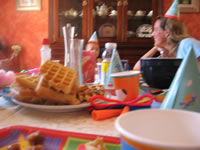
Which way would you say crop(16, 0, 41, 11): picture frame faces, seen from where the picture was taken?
facing the viewer

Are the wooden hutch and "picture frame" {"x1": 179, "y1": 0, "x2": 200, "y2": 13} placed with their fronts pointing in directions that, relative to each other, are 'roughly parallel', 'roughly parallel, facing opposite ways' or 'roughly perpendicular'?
roughly parallel

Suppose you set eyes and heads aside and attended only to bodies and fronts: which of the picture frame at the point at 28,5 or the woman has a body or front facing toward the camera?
the picture frame

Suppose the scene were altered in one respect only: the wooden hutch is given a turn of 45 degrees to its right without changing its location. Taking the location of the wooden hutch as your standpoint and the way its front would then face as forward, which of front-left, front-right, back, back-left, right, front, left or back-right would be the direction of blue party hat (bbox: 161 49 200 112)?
front-left

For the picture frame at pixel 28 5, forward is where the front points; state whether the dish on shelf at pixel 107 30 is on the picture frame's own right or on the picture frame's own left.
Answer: on the picture frame's own left

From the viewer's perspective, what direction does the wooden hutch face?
toward the camera

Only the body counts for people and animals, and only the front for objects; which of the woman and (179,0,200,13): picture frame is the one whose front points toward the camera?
the picture frame

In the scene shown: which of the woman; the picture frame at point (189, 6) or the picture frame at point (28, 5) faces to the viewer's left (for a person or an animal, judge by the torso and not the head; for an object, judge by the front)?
the woman

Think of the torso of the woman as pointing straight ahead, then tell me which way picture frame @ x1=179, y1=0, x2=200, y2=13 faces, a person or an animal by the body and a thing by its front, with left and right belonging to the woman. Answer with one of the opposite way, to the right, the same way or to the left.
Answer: to the left

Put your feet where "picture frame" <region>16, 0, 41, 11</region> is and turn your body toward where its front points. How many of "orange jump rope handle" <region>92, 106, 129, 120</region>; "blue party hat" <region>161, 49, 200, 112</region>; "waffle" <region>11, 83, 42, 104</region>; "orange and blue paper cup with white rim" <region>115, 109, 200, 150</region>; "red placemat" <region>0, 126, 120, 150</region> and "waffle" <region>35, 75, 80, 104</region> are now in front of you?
6

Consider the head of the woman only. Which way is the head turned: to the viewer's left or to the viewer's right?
to the viewer's left

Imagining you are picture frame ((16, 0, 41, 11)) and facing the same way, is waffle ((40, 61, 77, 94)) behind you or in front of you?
in front

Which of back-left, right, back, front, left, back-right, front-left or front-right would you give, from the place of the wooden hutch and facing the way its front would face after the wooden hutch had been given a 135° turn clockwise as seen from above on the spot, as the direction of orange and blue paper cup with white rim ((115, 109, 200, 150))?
back-left

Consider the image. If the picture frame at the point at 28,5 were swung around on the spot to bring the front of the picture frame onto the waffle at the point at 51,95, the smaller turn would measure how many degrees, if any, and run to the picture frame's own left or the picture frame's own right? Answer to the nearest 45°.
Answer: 0° — it already faces it

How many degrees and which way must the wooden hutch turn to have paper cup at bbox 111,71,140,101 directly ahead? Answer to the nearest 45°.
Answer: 0° — it already faces it

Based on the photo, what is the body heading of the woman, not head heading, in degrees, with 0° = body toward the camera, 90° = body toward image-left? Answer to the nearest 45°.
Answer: approximately 90°

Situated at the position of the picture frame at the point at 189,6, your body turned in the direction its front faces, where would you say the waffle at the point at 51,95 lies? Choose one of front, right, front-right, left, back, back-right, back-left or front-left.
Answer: front
